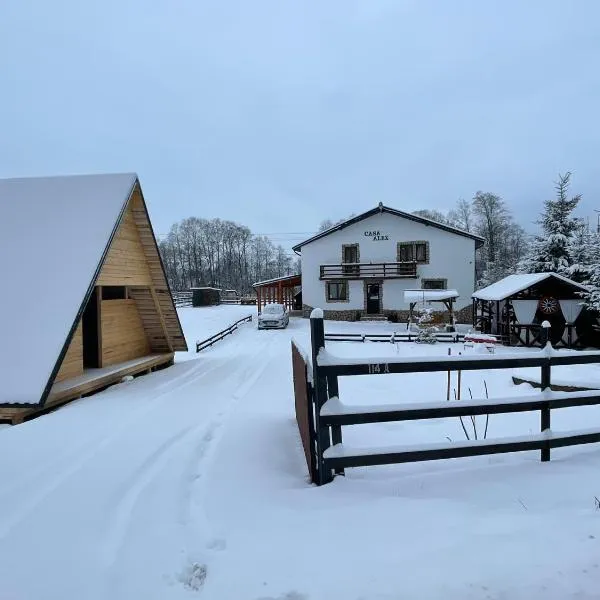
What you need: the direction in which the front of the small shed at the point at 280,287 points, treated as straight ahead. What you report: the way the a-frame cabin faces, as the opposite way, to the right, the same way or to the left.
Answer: to the left

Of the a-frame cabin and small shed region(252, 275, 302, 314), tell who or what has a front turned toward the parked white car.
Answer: the small shed

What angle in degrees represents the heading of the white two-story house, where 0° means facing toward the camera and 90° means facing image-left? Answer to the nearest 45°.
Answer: approximately 0°

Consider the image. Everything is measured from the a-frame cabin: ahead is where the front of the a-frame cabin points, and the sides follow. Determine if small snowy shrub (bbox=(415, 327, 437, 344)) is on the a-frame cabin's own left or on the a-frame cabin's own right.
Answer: on the a-frame cabin's own left

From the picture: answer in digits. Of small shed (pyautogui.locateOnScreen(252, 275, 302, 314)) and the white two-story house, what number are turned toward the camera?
2

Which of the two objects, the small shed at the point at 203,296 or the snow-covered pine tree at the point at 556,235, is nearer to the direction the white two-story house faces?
the snow-covered pine tree

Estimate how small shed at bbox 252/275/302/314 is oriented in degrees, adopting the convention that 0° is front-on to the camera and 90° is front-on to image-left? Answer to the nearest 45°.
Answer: approximately 0°

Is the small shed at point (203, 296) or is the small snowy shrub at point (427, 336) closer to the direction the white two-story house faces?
the small snowy shrub

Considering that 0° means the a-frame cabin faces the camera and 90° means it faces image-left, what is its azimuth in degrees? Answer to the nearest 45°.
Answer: approximately 315°

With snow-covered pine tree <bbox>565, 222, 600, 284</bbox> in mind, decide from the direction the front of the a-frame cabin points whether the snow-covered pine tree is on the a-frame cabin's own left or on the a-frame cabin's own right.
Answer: on the a-frame cabin's own left

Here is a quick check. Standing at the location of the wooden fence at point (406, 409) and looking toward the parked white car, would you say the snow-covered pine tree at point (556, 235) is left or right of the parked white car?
right
